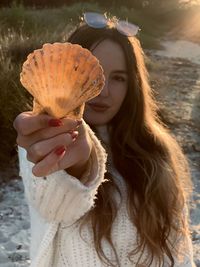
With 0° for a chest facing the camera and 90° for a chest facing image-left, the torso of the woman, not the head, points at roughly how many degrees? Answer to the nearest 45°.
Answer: approximately 0°
